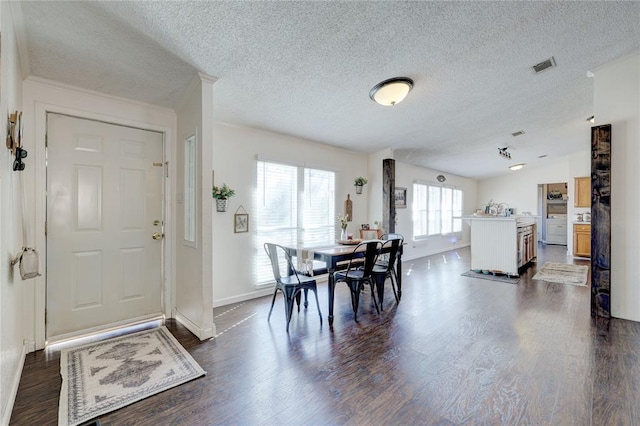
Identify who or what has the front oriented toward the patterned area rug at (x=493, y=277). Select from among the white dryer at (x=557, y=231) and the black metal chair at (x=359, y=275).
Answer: the white dryer

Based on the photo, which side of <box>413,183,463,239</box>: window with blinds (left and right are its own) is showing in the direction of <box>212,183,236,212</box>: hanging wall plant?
right

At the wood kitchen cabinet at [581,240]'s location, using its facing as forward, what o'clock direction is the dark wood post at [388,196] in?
The dark wood post is roughly at 1 o'clock from the wood kitchen cabinet.

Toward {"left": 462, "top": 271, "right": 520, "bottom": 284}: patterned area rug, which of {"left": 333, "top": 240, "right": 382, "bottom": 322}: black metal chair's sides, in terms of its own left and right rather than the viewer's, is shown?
right

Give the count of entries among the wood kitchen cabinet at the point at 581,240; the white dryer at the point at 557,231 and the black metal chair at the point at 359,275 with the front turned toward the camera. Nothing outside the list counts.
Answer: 2

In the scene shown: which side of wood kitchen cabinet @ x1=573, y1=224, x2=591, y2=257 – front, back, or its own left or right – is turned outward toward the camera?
front

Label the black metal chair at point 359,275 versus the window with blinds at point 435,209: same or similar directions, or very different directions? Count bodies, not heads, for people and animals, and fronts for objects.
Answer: very different directions

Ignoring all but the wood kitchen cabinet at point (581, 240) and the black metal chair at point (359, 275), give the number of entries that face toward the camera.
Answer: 1

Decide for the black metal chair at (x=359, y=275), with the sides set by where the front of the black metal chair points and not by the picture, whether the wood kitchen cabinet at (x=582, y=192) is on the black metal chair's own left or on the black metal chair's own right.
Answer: on the black metal chair's own right

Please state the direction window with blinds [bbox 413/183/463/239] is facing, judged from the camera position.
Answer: facing the viewer and to the right of the viewer

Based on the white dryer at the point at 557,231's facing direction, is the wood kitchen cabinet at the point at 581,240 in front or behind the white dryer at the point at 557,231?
in front
